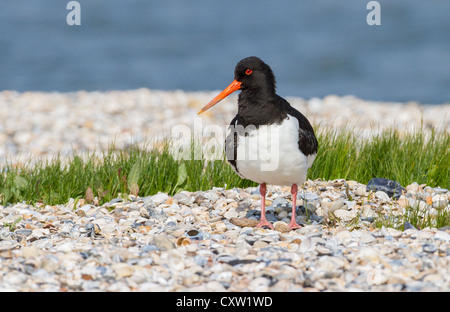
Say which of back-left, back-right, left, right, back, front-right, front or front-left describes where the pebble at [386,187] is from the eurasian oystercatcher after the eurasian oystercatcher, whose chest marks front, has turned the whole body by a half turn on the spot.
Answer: front

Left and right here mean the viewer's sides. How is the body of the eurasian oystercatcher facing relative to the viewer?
facing the viewer and to the left of the viewer
